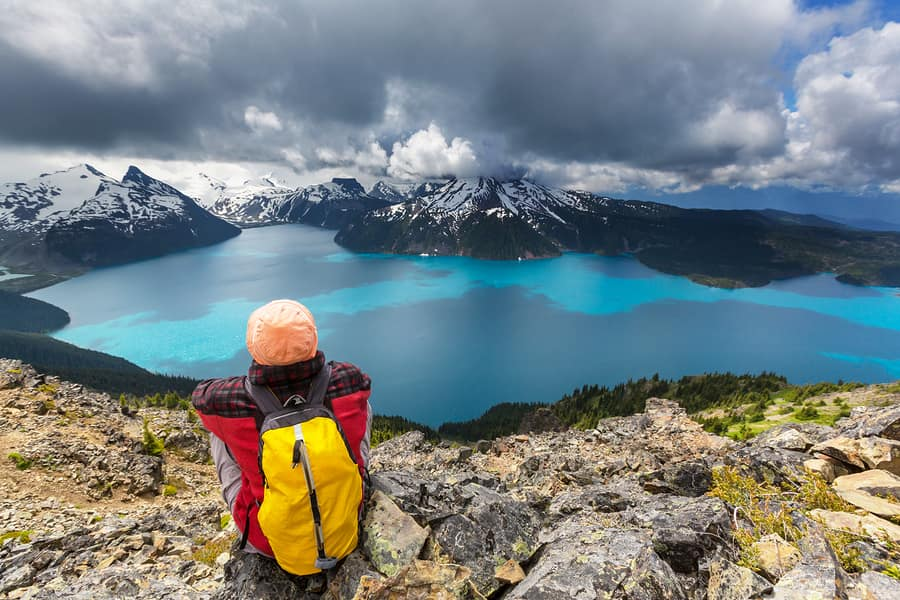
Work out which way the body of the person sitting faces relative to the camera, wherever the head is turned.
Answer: away from the camera

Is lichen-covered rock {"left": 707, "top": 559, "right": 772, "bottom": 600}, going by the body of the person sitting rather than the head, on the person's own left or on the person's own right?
on the person's own right

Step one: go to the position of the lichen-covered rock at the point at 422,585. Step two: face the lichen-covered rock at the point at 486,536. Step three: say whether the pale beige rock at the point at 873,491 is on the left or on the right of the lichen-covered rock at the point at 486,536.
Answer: right

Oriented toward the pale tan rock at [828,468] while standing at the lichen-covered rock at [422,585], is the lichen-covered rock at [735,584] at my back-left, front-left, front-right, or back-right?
front-right

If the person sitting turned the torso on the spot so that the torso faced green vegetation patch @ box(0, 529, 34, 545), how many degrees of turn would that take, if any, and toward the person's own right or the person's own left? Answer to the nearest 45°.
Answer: approximately 45° to the person's own left

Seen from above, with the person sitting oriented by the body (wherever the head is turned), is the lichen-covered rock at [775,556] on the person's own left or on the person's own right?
on the person's own right

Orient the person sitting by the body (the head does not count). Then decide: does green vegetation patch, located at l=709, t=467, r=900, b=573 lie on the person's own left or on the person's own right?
on the person's own right

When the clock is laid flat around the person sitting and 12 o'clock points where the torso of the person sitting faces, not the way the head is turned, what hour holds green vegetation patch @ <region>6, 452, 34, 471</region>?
The green vegetation patch is roughly at 11 o'clock from the person sitting.

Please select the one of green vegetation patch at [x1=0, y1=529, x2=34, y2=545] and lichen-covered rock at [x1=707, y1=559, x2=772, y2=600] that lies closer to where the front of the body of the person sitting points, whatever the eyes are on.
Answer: the green vegetation patch

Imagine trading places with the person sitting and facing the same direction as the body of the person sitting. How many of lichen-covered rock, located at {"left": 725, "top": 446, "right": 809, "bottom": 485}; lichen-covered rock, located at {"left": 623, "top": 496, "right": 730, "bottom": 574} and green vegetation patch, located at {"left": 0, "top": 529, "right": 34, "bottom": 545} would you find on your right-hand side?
2

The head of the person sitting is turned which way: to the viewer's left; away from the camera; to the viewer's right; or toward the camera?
away from the camera

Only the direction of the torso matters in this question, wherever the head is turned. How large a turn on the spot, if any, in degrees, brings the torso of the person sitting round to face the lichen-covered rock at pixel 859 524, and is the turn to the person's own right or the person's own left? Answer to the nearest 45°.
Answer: approximately 90° to the person's own right

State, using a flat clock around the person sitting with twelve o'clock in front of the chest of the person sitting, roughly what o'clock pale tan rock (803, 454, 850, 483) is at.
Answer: The pale tan rock is roughly at 3 o'clock from the person sitting.
